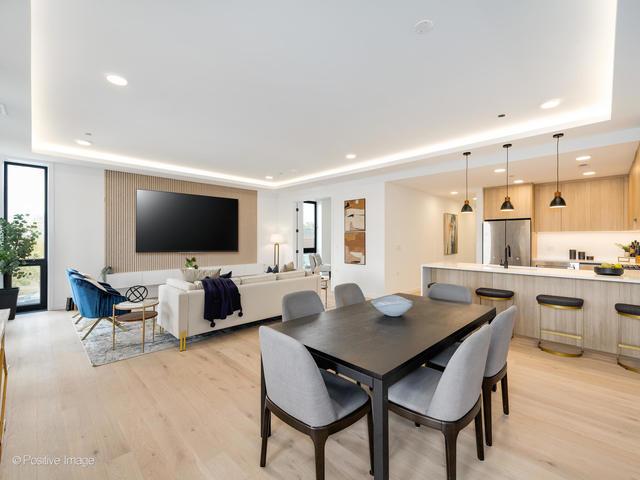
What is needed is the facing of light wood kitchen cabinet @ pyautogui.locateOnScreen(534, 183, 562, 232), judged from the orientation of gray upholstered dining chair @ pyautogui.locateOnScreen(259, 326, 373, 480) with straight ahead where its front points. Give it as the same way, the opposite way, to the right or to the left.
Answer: the opposite way

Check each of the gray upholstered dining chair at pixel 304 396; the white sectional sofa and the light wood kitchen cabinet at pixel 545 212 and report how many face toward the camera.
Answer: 1

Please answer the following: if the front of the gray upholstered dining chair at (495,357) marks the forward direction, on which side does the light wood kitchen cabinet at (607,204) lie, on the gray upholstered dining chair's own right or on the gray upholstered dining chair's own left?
on the gray upholstered dining chair's own right

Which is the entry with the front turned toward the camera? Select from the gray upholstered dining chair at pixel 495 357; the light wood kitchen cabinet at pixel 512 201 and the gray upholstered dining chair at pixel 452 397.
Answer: the light wood kitchen cabinet

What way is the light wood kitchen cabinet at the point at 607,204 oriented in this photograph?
toward the camera

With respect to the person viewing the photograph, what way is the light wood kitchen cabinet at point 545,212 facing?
facing the viewer

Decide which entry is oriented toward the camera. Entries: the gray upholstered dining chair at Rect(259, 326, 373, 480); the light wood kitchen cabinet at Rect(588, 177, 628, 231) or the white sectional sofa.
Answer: the light wood kitchen cabinet

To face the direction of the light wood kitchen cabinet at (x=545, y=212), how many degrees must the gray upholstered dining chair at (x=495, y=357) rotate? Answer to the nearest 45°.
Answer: approximately 45° to its right

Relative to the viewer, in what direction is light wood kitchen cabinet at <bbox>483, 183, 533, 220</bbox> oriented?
toward the camera

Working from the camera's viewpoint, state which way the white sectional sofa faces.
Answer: facing away from the viewer and to the left of the viewer

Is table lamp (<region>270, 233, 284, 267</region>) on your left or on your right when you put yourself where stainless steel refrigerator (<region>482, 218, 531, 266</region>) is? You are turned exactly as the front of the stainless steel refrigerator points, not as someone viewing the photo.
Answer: on your right

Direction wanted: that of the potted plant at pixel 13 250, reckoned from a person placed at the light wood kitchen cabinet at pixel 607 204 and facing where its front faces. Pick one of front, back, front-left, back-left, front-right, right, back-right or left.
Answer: front-right

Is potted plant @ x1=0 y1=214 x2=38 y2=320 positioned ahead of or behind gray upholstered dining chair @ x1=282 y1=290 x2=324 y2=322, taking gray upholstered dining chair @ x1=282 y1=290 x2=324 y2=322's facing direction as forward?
behind

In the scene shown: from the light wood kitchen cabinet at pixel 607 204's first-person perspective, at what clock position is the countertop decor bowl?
The countertop decor bowl is roughly at 12 o'clock from the light wood kitchen cabinet.

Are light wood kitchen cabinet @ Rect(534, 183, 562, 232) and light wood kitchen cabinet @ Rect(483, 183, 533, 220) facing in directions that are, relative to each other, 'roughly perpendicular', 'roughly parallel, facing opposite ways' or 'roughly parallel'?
roughly parallel

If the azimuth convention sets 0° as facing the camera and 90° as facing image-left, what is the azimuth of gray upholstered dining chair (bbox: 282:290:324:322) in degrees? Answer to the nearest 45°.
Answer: approximately 315°

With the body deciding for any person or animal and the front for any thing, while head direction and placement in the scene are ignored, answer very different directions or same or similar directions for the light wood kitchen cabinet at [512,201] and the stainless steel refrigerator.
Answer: same or similar directions

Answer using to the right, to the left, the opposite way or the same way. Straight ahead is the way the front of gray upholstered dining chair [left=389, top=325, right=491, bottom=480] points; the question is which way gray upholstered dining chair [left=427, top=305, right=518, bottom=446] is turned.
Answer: the same way

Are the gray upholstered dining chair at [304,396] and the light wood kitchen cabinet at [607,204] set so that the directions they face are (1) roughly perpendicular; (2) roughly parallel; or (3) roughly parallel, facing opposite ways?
roughly parallel, facing opposite ways
